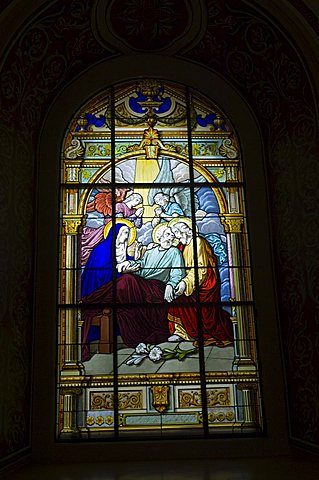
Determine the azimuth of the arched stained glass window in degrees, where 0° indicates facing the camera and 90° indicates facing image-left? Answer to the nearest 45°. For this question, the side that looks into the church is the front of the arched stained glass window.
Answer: approximately 0°
